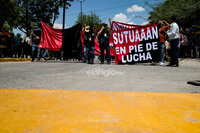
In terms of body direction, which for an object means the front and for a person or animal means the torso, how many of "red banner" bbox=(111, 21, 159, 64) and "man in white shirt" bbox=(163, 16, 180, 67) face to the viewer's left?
1

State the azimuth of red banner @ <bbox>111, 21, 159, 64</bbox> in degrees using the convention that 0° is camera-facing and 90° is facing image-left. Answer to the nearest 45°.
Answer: approximately 0°

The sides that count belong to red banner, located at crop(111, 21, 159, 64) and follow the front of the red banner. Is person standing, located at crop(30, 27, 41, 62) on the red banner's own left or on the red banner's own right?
on the red banner's own right

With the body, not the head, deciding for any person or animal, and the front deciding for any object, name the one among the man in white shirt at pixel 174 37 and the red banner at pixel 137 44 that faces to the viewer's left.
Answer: the man in white shirt

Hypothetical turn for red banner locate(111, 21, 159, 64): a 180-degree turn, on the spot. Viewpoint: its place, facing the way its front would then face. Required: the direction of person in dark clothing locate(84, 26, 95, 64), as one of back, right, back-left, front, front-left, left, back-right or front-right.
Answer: left

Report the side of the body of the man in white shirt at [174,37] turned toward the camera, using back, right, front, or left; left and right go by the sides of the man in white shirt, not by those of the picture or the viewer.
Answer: left

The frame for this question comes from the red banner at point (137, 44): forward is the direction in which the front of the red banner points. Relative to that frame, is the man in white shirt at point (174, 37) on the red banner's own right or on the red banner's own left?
on the red banner's own left

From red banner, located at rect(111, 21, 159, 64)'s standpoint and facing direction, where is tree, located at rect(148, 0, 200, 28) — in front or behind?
behind

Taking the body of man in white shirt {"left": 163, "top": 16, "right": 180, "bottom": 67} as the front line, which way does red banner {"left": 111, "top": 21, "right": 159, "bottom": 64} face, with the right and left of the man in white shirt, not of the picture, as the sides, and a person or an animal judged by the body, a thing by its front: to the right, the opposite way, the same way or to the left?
to the left
